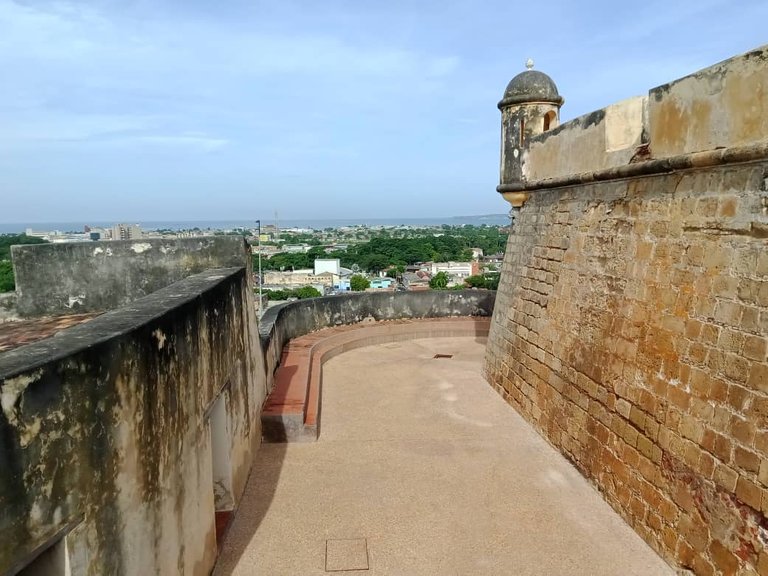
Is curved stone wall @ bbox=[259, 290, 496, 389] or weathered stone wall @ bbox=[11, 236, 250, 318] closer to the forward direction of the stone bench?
the weathered stone wall

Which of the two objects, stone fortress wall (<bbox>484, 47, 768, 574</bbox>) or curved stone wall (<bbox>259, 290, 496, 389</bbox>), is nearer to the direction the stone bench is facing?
the stone fortress wall

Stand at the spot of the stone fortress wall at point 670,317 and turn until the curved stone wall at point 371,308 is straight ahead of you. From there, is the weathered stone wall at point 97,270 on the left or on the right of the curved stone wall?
left

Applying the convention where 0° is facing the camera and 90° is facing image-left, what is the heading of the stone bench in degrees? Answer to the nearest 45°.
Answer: approximately 315°

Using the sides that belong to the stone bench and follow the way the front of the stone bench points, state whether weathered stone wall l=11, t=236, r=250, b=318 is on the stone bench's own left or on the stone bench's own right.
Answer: on the stone bench's own right

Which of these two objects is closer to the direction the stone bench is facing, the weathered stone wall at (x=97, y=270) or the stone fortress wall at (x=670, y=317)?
the stone fortress wall

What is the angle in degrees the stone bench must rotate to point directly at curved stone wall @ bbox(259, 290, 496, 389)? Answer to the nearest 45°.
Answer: approximately 135° to its left

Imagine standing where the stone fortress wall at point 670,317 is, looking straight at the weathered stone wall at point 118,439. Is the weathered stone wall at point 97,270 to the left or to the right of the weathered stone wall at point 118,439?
right
